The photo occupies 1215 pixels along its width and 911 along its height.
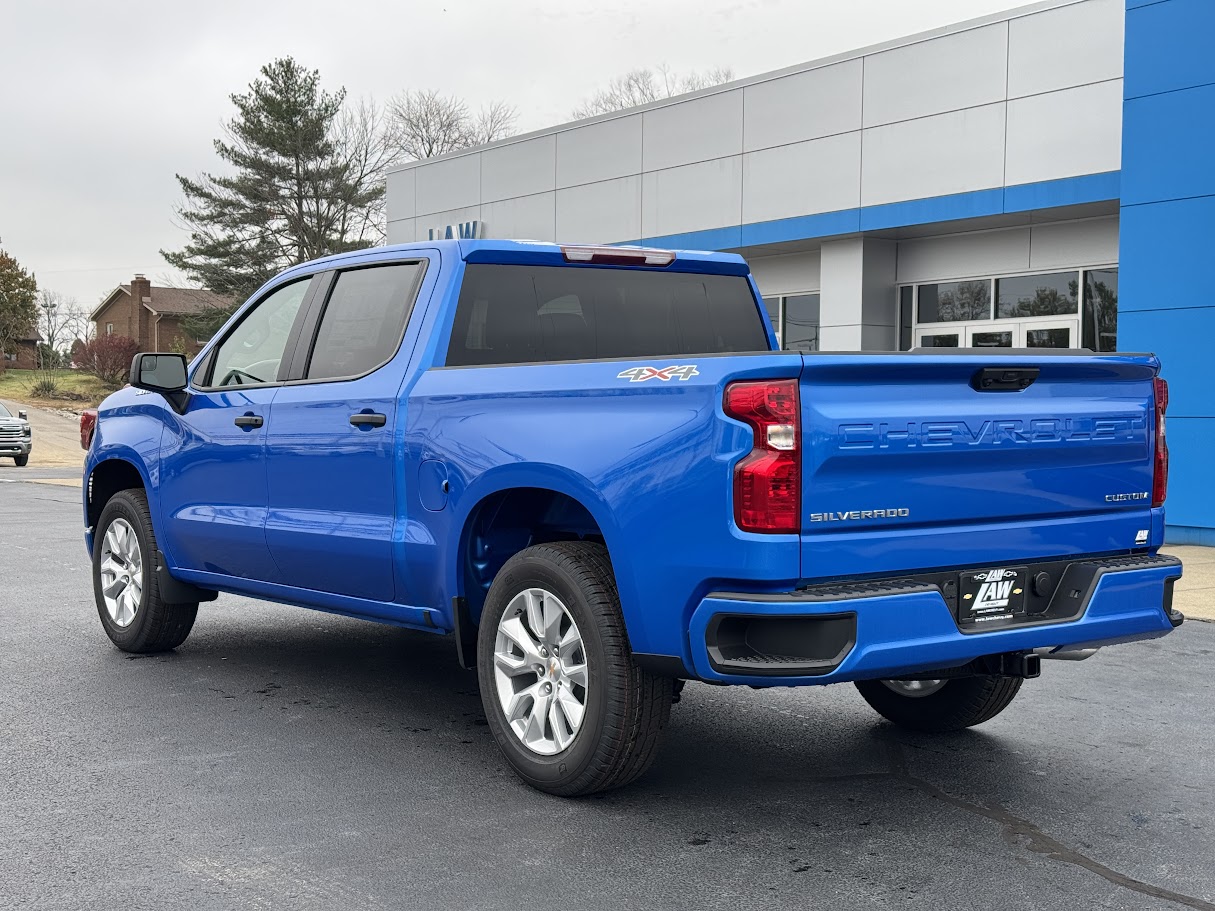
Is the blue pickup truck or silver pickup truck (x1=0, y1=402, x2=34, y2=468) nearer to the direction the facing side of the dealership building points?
the blue pickup truck

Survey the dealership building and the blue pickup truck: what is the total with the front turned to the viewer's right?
0

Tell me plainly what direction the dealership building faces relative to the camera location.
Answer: facing the viewer and to the left of the viewer

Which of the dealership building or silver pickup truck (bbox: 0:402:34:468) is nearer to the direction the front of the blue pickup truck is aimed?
the silver pickup truck

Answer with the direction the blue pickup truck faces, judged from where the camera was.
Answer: facing away from the viewer and to the left of the viewer

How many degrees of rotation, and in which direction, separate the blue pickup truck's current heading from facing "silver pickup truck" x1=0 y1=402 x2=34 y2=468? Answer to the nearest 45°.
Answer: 0° — it already faces it

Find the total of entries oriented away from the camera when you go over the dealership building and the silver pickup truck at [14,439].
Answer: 0

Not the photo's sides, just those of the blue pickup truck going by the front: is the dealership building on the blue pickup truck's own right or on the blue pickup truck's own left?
on the blue pickup truck's own right

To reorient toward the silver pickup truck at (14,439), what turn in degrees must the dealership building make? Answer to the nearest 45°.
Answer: approximately 90° to its right

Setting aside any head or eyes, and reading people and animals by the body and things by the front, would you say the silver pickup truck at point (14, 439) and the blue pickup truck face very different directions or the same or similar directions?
very different directions

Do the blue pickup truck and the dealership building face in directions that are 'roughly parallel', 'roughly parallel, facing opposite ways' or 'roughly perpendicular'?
roughly perpendicular

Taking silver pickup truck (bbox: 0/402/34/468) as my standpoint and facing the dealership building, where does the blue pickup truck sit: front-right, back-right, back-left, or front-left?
front-right

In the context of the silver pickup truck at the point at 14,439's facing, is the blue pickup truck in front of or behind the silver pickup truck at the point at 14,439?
in front
